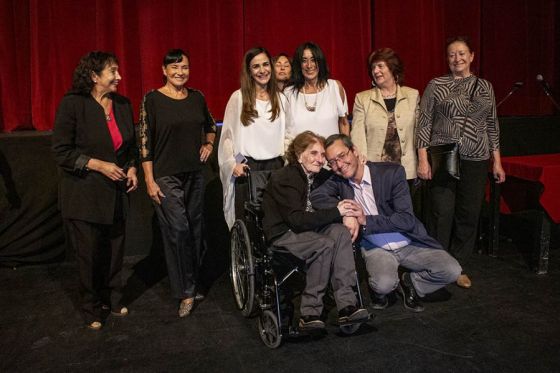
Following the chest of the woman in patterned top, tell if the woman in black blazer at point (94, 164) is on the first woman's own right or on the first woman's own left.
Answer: on the first woman's own right

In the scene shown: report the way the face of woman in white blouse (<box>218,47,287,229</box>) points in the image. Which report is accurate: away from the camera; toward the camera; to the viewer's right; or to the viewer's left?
toward the camera

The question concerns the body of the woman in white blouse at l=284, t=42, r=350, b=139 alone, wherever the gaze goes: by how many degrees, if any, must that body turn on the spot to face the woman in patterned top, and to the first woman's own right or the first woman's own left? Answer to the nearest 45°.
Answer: approximately 90° to the first woman's own left

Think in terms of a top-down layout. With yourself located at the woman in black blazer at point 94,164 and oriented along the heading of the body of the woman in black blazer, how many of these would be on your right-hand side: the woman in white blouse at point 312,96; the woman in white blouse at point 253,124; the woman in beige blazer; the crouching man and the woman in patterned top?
0

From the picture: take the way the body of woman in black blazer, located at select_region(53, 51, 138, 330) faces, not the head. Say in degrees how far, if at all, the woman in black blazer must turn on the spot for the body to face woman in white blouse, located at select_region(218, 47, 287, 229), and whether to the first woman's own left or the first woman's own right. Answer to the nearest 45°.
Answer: approximately 45° to the first woman's own left

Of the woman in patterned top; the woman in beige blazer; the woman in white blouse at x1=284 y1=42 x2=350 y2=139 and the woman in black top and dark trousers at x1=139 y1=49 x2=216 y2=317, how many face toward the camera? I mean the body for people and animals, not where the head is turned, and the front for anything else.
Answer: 4

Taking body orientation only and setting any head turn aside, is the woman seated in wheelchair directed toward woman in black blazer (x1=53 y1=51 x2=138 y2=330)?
no

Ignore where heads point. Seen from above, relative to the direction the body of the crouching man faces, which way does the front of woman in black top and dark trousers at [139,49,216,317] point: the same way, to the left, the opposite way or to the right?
the same way

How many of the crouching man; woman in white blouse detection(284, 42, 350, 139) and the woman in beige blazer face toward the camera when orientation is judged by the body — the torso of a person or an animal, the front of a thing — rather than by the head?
3

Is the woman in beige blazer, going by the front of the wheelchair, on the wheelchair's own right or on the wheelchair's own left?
on the wheelchair's own left

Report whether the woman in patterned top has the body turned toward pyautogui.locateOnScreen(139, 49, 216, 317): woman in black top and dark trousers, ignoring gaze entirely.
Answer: no

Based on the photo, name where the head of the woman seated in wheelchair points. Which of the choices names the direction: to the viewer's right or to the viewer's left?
to the viewer's right

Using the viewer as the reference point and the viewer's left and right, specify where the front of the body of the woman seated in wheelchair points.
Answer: facing the viewer and to the right of the viewer

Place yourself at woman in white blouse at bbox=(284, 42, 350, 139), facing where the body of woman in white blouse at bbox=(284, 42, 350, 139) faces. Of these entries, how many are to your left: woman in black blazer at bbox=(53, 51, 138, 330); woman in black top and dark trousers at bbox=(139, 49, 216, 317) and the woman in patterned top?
1

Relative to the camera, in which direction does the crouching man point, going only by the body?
toward the camera

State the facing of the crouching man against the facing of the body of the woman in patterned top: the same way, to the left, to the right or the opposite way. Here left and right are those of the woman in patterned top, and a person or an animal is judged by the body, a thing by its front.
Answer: the same way

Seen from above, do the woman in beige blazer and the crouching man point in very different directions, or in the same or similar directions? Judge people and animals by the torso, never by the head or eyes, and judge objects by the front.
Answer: same or similar directions
